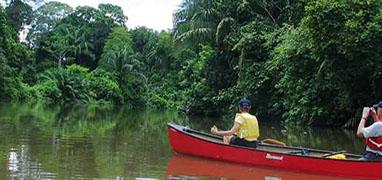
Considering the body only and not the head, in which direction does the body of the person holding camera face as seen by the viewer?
to the viewer's left

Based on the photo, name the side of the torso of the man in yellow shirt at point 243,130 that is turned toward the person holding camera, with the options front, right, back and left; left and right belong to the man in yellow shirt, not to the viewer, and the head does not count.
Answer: back

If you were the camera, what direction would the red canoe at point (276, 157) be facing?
facing to the left of the viewer

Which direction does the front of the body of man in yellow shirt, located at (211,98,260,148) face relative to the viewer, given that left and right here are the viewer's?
facing away from the viewer and to the left of the viewer
